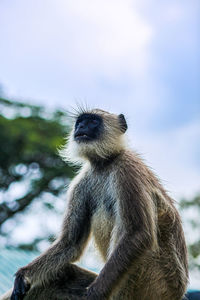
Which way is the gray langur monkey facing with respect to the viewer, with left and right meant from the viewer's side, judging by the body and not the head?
facing the viewer and to the left of the viewer
